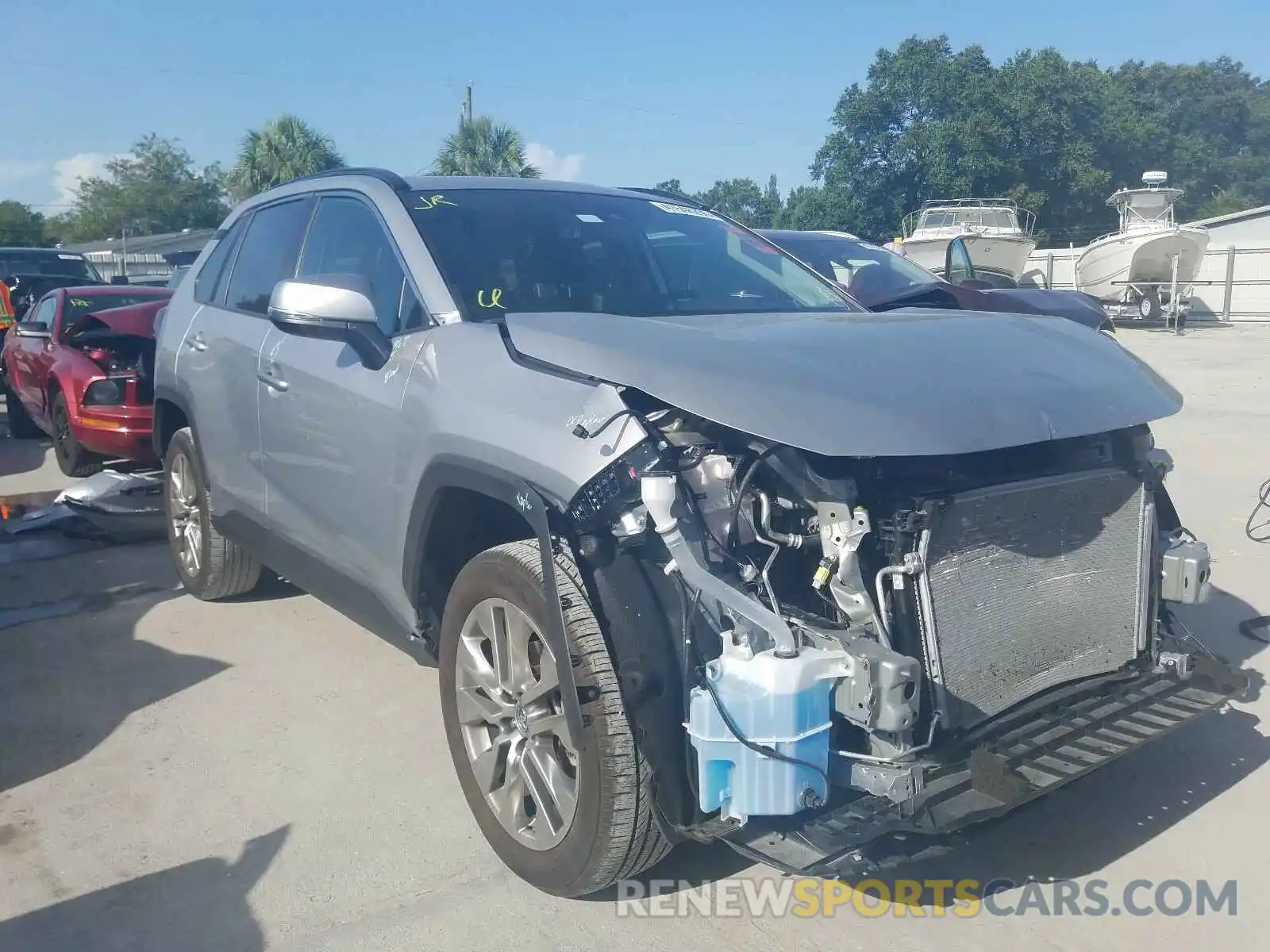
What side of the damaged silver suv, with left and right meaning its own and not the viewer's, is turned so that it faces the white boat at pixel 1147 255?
left

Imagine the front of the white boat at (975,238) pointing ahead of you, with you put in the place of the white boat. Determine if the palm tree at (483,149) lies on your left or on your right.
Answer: on your right

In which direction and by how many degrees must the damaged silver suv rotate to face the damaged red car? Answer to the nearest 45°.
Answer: approximately 180°

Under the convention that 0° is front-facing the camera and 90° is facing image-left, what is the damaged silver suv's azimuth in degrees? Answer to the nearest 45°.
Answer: approximately 315°

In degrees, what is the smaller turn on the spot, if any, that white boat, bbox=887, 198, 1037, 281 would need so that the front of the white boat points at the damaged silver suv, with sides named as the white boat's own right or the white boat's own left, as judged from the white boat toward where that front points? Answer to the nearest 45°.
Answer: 0° — it already faces it

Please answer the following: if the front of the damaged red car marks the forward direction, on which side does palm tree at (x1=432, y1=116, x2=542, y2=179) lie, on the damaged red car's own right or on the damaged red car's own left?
on the damaged red car's own left

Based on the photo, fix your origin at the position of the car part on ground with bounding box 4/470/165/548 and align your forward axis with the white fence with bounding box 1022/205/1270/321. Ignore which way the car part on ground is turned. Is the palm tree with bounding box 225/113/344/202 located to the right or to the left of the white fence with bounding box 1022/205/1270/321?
left

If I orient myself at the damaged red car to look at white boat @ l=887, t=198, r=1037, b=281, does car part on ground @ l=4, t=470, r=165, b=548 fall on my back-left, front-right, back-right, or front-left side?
back-right

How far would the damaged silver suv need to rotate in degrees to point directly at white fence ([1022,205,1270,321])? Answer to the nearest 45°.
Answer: approximately 90° to its left

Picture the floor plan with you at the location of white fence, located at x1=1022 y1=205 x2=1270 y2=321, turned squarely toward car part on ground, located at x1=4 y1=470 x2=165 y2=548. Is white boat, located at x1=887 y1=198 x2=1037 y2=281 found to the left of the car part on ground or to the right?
right

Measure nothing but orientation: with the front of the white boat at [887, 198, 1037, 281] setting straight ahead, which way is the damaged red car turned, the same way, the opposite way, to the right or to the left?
to the left
